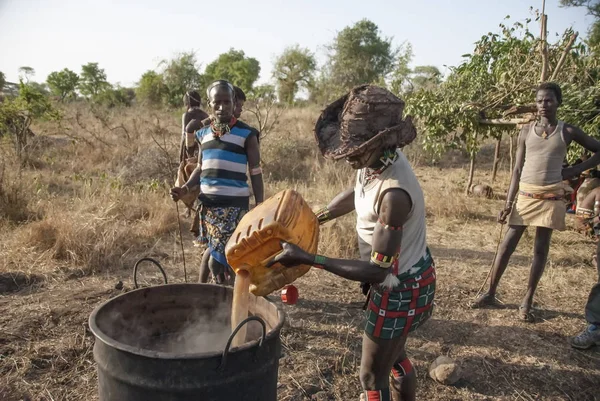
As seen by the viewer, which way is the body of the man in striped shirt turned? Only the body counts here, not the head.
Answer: toward the camera

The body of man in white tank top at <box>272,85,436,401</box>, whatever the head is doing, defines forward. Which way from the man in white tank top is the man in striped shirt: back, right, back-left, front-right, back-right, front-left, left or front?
front-right

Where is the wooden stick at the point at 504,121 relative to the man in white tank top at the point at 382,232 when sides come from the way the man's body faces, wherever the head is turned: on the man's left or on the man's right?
on the man's right

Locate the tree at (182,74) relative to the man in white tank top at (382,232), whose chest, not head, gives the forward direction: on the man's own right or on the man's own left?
on the man's own right

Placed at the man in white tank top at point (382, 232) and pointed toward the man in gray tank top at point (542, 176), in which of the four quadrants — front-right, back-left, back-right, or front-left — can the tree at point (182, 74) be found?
front-left

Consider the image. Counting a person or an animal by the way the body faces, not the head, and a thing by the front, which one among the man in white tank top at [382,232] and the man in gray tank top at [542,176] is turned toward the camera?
the man in gray tank top at [542,176]

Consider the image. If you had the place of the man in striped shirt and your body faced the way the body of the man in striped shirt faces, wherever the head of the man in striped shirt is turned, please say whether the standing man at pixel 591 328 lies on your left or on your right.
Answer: on your left

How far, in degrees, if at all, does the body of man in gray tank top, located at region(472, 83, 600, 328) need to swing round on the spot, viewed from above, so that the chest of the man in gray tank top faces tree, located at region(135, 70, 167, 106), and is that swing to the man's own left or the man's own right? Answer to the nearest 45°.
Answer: approximately 135° to the man's own right

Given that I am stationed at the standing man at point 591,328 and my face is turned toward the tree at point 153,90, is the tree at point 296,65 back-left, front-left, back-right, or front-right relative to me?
front-right

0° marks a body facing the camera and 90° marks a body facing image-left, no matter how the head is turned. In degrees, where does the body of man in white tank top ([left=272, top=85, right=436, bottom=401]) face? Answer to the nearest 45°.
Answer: approximately 90°

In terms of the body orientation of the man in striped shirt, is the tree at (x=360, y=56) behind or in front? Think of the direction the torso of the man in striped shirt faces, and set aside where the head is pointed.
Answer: behind

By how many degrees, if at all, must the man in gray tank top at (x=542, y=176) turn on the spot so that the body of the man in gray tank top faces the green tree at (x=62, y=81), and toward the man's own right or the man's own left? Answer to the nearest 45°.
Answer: approximately 135° to the man's own right

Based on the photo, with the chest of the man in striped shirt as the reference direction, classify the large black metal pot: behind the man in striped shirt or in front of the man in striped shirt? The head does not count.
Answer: in front

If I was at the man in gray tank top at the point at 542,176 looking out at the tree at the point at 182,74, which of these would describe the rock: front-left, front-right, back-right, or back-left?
back-left
